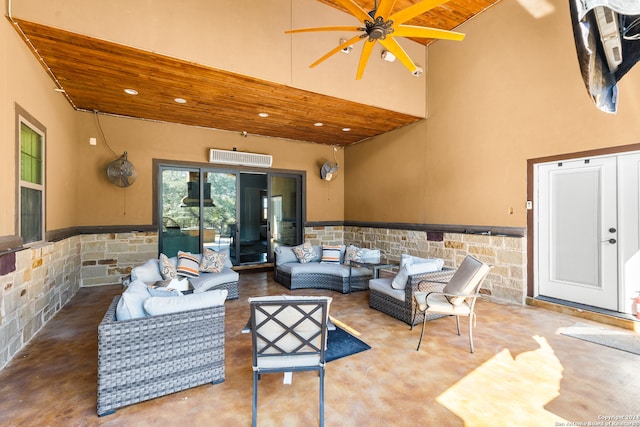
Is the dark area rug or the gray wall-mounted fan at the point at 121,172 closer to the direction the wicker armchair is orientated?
the dark area rug

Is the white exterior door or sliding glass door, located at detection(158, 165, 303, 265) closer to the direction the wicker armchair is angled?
the sliding glass door

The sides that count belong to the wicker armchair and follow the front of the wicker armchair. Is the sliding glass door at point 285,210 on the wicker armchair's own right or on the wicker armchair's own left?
on the wicker armchair's own right

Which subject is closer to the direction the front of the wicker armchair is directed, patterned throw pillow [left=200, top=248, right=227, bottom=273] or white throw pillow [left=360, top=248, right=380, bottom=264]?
the patterned throw pillow

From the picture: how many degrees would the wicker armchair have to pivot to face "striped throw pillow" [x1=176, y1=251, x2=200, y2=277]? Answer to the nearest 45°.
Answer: approximately 45° to its right

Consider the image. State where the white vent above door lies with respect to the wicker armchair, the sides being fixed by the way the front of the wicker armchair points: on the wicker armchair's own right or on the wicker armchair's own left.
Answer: on the wicker armchair's own right

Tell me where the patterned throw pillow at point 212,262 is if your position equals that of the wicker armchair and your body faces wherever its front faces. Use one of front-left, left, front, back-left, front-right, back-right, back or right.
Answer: front-right

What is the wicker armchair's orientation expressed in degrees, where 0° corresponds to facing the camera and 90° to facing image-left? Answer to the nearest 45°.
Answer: approximately 45°
